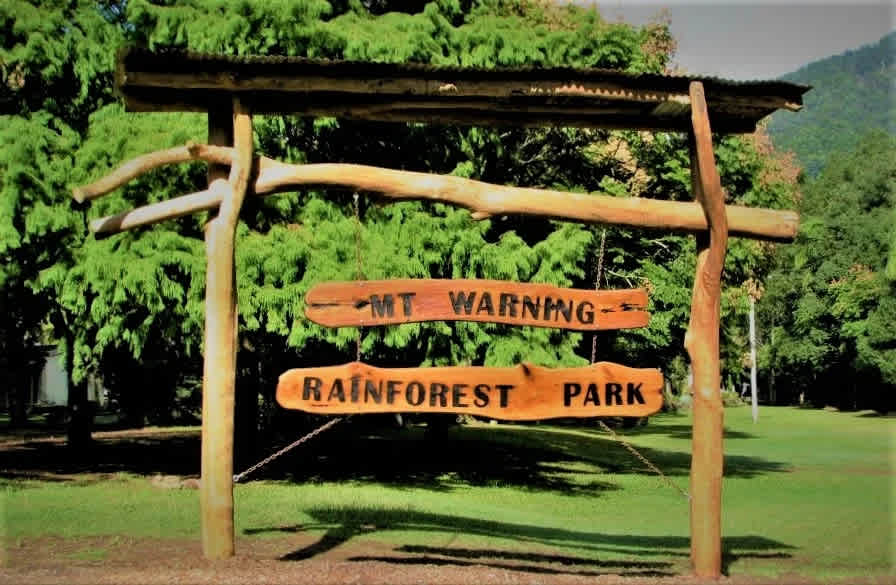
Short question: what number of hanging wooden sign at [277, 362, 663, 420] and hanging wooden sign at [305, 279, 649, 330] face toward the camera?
2

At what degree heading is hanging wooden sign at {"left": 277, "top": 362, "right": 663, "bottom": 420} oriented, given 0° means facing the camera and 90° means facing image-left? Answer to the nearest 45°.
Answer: approximately 0°

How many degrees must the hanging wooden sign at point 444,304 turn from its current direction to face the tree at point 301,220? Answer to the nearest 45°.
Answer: approximately 180°

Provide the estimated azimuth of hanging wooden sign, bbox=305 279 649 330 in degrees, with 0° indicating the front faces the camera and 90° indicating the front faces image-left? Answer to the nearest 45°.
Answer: approximately 0°

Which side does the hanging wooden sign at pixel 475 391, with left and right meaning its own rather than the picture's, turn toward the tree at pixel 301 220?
back
